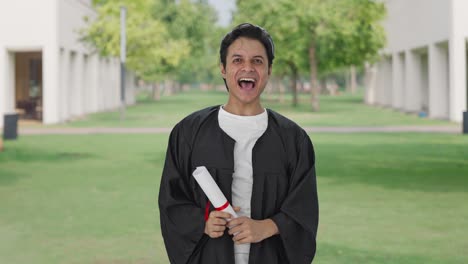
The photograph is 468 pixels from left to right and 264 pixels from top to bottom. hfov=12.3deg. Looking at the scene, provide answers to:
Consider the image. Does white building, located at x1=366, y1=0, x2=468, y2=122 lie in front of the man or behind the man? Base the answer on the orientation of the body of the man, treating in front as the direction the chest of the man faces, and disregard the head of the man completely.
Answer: behind

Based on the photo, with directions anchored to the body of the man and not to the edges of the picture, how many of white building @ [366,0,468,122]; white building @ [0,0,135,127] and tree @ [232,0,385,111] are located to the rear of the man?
3

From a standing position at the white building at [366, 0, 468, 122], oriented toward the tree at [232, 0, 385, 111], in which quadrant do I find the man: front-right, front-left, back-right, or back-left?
back-left

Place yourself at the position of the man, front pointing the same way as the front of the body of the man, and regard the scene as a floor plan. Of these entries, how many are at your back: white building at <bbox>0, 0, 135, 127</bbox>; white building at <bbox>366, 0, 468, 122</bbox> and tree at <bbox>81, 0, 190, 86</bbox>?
3

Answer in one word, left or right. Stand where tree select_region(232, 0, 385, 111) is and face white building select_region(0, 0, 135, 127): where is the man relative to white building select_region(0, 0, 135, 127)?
left

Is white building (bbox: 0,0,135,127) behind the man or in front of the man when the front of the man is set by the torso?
behind

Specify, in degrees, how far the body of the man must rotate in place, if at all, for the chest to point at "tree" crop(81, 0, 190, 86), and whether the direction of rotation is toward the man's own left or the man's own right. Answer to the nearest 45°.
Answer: approximately 180°

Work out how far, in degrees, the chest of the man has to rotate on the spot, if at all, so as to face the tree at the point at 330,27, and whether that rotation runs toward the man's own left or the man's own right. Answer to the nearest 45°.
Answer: approximately 180°

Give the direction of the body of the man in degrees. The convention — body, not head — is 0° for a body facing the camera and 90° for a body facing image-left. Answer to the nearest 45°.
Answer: approximately 0°
